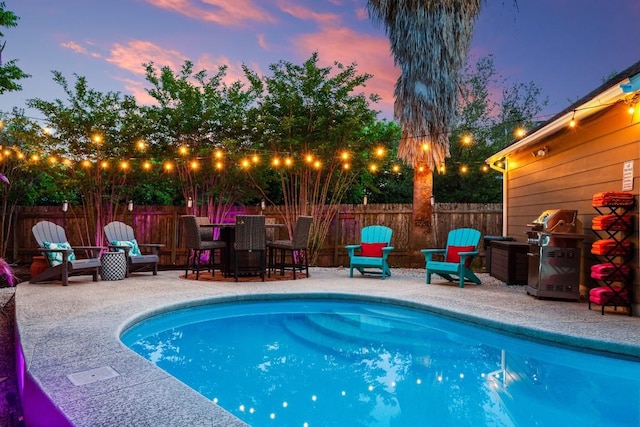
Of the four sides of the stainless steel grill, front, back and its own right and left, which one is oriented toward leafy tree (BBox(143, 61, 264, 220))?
front

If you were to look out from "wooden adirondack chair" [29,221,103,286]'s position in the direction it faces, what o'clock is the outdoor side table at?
The outdoor side table is roughly at 10 o'clock from the wooden adirondack chair.

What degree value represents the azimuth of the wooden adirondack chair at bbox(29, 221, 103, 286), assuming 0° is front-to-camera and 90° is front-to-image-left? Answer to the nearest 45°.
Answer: approximately 315°

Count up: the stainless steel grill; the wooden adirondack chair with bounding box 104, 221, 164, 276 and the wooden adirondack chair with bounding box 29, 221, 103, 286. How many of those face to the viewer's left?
1

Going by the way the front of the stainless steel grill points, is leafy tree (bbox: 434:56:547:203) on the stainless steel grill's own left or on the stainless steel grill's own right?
on the stainless steel grill's own right

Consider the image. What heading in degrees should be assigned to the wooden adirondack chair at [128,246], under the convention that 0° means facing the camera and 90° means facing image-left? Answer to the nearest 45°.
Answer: approximately 315°

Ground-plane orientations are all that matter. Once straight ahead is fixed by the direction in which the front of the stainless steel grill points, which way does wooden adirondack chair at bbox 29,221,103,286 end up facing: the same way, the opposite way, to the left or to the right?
the opposite way

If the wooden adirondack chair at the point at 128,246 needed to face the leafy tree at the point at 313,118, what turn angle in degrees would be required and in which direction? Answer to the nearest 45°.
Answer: approximately 45° to its left

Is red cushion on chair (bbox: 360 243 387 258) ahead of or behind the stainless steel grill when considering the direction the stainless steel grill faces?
ahead

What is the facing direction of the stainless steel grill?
to the viewer's left
